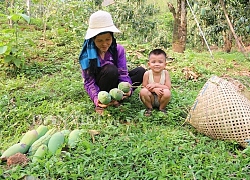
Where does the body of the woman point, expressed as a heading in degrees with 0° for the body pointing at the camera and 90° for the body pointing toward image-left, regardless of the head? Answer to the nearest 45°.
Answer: approximately 315°

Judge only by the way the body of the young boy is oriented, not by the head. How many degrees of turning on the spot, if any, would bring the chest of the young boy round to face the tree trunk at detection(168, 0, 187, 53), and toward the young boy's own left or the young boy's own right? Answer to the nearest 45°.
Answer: approximately 180°

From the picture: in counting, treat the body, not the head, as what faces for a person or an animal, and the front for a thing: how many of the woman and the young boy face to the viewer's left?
0

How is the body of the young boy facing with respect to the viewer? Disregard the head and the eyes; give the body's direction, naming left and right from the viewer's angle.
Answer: facing the viewer

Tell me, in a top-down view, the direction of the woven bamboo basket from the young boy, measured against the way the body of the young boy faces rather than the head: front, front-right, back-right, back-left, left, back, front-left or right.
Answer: front-left

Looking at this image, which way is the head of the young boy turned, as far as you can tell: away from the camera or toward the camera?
toward the camera
